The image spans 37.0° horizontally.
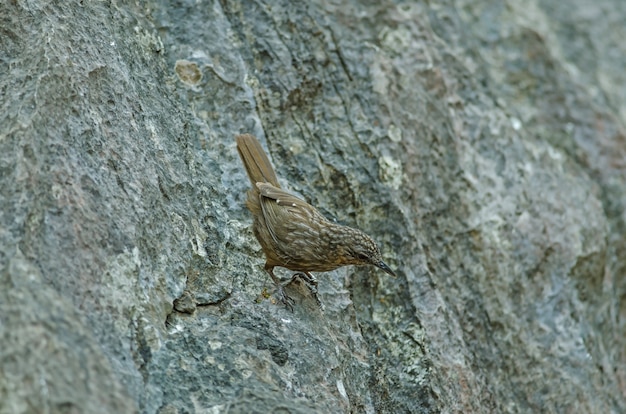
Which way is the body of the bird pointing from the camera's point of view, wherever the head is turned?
to the viewer's right
